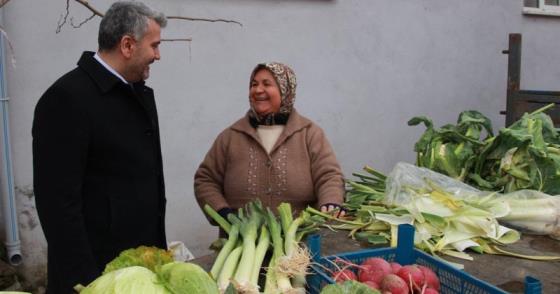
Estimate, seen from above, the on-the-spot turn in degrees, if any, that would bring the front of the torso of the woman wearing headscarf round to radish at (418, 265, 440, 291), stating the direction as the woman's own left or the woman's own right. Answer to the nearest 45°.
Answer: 0° — they already face it

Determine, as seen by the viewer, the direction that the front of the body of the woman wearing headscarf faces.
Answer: toward the camera

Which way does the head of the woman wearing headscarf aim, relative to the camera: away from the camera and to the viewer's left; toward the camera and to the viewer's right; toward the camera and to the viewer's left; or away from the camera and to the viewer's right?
toward the camera and to the viewer's left

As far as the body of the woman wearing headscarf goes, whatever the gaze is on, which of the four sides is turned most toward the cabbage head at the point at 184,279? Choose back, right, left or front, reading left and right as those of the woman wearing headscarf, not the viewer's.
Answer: front

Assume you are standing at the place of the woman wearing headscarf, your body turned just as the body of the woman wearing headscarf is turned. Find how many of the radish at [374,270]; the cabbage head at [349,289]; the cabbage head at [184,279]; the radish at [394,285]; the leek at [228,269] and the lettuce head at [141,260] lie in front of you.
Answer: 6

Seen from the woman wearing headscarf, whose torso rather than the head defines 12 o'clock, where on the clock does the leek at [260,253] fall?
The leek is roughly at 12 o'clock from the woman wearing headscarf.

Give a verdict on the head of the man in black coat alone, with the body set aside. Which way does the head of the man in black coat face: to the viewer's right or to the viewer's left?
to the viewer's right

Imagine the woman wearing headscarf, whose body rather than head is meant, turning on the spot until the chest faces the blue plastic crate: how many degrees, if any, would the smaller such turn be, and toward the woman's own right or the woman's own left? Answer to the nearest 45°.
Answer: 0° — they already face it

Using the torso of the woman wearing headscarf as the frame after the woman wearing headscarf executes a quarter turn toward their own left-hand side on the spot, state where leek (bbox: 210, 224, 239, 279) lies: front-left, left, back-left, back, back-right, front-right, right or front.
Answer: right

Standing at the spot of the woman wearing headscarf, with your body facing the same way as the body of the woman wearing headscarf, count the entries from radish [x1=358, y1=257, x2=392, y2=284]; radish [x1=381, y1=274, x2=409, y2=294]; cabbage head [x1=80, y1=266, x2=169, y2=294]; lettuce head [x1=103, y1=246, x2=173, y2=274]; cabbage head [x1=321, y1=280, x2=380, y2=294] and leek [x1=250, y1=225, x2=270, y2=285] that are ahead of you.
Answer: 6

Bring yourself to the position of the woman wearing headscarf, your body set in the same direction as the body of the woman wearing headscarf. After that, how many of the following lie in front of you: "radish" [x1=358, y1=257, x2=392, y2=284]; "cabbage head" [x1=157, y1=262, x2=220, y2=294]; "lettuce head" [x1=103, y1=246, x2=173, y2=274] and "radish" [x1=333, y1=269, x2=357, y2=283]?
4

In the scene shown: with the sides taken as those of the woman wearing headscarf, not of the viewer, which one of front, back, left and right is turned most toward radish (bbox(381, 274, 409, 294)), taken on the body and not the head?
front

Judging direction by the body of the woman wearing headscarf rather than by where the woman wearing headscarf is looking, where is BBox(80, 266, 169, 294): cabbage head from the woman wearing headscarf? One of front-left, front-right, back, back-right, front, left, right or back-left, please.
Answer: front

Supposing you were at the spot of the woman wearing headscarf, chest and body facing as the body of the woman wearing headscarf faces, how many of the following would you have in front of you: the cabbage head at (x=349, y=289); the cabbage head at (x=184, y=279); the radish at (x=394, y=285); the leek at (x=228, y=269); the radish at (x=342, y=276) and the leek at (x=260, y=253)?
6

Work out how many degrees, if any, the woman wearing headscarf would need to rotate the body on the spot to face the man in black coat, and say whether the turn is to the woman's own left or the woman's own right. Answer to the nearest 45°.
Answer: approximately 45° to the woman's own right
